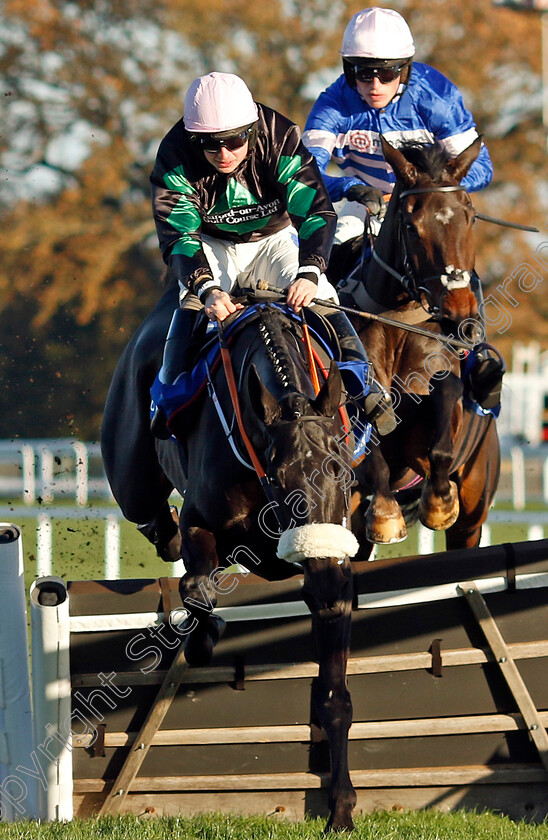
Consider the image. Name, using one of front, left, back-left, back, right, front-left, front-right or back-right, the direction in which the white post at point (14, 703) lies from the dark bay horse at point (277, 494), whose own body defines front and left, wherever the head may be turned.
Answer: right

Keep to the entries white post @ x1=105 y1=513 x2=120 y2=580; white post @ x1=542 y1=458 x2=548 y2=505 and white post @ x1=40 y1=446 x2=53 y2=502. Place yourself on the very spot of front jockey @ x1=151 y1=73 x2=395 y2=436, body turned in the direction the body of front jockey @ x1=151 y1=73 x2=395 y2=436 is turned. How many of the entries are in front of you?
0

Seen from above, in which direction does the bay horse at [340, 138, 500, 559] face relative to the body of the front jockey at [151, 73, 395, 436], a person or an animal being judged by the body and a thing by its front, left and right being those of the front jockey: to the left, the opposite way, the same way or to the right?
the same way

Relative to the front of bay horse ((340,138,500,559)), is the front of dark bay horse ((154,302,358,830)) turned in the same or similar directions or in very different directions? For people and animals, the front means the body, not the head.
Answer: same or similar directions

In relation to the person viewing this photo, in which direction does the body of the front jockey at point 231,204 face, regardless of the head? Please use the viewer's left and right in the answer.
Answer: facing the viewer

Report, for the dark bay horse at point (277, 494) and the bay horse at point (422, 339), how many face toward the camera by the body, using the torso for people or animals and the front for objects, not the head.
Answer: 2

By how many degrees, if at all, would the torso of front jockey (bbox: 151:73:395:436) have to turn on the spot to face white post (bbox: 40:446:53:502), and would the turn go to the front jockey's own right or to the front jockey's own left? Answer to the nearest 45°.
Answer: approximately 180°

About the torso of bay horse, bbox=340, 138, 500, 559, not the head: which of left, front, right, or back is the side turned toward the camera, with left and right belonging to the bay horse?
front

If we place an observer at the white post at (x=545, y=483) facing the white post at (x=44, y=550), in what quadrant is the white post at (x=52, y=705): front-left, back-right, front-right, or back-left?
front-left
